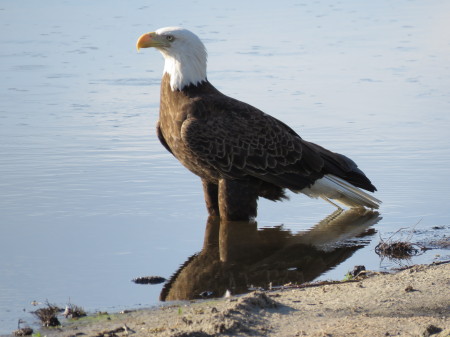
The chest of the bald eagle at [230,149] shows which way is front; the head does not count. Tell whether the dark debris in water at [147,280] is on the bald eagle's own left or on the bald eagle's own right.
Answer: on the bald eagle's own left

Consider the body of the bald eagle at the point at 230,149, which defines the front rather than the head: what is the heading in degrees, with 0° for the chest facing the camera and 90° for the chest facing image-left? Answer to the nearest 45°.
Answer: approximately 90°

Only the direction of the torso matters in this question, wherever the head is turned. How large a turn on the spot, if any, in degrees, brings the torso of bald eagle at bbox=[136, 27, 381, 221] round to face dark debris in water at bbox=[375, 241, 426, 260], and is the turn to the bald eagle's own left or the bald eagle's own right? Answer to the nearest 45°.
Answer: approximately 135° to the bald eagle's own left

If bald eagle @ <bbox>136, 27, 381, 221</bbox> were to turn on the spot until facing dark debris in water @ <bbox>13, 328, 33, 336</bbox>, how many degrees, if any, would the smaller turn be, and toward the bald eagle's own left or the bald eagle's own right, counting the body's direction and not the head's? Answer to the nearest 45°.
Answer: approximately 90° to the bald eagle's own left

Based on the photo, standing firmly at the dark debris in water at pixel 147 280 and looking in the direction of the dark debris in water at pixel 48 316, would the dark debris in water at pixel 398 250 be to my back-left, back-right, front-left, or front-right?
back-left
